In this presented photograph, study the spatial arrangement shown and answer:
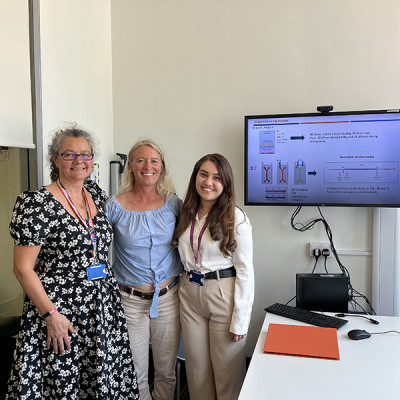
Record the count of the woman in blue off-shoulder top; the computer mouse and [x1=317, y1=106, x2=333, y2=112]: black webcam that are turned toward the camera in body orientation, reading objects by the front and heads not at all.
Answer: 2

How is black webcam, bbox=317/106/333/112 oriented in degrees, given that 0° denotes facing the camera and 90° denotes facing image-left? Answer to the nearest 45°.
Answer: approximately 0°

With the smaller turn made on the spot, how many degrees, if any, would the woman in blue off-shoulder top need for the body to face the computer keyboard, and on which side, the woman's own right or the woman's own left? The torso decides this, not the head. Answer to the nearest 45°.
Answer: approximately 90° to the woman's own left

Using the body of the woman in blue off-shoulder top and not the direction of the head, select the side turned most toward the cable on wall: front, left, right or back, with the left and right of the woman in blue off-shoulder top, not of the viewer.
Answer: left

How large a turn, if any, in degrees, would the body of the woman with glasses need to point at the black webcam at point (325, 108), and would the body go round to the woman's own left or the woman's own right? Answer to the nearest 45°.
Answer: approximately 45° to the woman's own left

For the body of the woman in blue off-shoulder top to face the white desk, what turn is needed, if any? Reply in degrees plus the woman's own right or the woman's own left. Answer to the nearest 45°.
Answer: approximately 45° to the woman's own left
